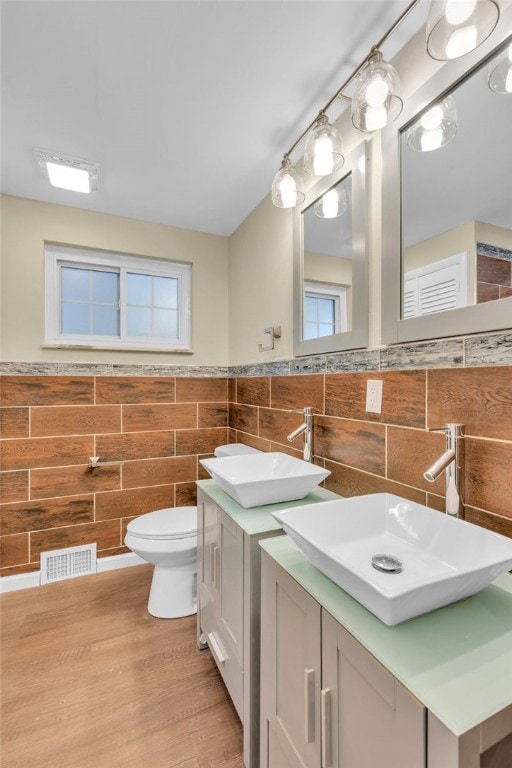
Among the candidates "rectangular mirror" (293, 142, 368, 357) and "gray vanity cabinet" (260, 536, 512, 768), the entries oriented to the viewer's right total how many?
0

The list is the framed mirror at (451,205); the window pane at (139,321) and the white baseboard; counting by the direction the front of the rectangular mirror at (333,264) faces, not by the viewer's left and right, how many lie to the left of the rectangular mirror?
1

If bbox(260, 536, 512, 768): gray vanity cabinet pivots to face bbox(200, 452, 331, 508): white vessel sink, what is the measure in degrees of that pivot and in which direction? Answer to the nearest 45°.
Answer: approximately 90° to its right

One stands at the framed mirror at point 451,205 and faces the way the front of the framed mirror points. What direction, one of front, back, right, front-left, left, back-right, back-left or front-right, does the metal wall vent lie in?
front-right

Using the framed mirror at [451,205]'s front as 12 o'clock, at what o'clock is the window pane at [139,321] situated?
The window pane is roughly at 2 o'clock from the framed mirror.

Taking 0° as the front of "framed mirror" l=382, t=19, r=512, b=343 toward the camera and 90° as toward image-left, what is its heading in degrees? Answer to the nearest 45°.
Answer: approximately 45°

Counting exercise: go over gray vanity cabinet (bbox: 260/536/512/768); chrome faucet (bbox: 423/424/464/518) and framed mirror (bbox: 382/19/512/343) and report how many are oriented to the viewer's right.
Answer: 0

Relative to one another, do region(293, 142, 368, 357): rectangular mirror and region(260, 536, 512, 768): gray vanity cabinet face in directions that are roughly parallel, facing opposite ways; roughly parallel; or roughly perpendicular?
roughly parallel

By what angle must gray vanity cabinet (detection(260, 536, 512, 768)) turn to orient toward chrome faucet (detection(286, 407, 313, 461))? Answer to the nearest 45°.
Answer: approximately 135° to its right

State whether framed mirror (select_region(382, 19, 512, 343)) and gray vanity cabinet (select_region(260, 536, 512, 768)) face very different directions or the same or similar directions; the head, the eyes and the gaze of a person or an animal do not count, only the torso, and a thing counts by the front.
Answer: same or similar directions

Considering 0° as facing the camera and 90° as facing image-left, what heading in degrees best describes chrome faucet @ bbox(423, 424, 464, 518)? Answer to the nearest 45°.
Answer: approximately 45°

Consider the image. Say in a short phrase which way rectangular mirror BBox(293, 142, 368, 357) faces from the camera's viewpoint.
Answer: facing the viewer and to the left of the viewer

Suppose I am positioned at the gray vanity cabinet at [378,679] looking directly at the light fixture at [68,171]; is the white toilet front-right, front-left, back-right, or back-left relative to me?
front-right
